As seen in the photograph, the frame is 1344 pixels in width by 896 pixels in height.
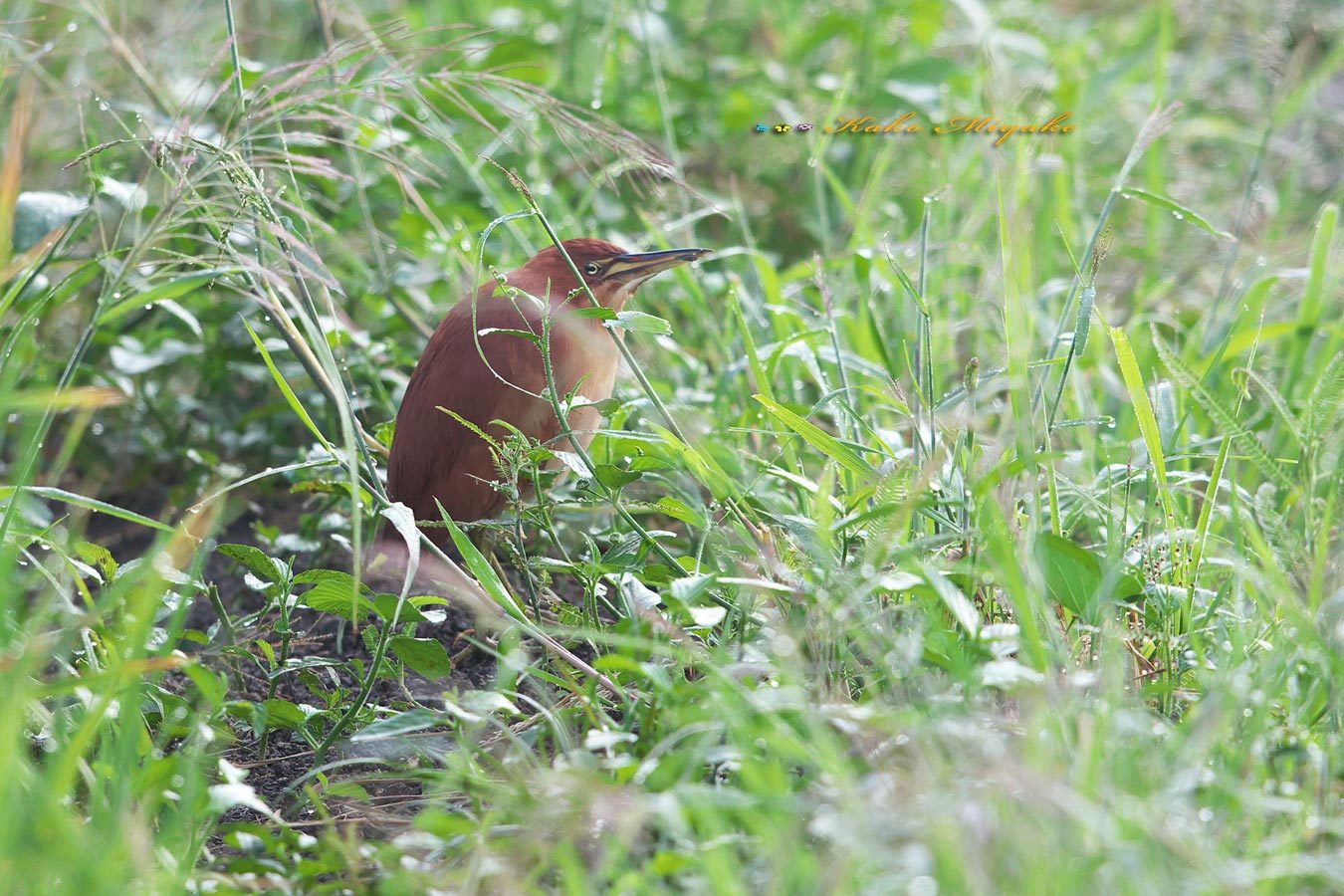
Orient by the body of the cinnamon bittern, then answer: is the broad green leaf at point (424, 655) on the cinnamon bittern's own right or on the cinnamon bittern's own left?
on the cinnamon bittern's own right

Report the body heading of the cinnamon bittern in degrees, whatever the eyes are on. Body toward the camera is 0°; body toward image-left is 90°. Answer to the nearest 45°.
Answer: approximately 270°

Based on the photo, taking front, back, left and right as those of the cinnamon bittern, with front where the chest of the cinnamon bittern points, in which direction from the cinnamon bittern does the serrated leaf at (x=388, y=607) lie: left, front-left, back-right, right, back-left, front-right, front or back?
right

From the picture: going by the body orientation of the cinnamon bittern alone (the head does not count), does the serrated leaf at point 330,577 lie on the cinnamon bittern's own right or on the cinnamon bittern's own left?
on the cinnamon bittern's own right

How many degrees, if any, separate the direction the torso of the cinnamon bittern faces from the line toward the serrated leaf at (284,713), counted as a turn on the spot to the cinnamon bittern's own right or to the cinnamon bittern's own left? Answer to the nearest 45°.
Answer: approximately 90° to the cinnamon bittern's own right

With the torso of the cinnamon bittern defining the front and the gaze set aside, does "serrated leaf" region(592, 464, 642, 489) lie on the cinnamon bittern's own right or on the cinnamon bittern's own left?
on the cinnamon bittern's own right

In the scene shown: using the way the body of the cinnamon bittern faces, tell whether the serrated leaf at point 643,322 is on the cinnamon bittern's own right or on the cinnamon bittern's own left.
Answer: on the cinnamon bittern's own right
